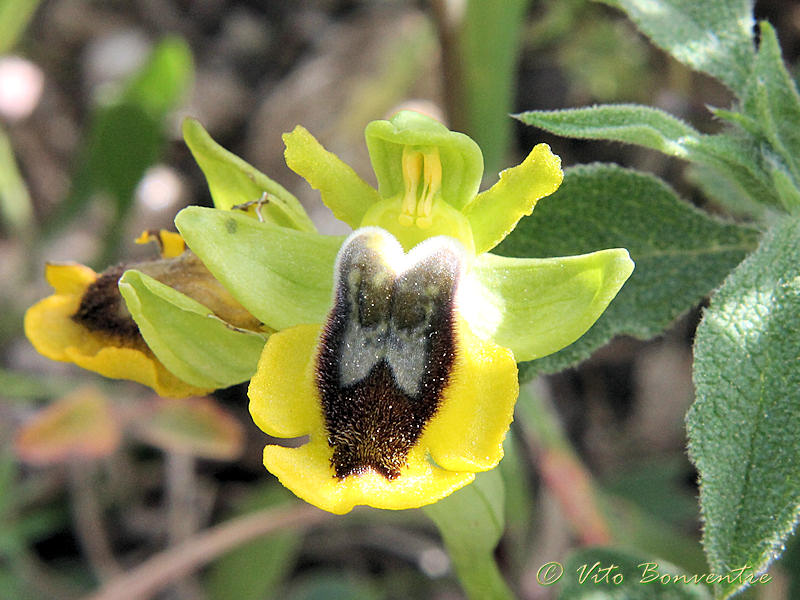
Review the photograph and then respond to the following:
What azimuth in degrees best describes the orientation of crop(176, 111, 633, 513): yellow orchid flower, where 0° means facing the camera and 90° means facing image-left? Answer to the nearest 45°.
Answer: approximately 0°

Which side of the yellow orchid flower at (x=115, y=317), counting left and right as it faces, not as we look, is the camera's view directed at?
left

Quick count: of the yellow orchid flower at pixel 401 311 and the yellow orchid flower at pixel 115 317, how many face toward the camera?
1

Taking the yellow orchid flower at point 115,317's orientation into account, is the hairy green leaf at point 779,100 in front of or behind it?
behind

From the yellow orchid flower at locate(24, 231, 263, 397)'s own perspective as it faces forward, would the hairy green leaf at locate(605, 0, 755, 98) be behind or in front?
behind

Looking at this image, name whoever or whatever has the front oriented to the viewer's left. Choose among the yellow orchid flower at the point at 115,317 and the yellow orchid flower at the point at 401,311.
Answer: the yellow orchid flower at the point at 115,317

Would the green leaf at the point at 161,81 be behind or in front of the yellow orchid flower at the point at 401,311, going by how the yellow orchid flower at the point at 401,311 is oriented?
behind

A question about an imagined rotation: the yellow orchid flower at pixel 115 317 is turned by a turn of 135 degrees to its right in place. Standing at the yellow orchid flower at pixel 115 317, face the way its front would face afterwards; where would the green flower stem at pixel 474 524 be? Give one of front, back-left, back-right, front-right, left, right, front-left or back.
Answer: right

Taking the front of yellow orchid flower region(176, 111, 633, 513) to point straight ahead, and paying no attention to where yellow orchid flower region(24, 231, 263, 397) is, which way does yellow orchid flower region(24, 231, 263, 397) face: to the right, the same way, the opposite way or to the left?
to the right
